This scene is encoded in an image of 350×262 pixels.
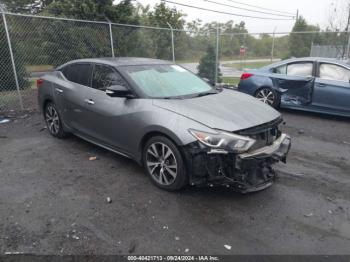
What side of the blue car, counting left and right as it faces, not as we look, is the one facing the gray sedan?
right

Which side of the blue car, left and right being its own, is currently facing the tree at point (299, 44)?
left

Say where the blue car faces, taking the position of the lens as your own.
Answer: facing to the right of the viewer

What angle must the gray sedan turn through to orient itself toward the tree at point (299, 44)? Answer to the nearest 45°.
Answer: approximately 90° to its left

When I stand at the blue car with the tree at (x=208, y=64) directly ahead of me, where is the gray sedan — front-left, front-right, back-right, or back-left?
back-left

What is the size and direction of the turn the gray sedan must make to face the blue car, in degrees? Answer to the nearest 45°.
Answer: approximately 90° to its left

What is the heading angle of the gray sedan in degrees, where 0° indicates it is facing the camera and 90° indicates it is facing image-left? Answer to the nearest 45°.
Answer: approximately 315°
